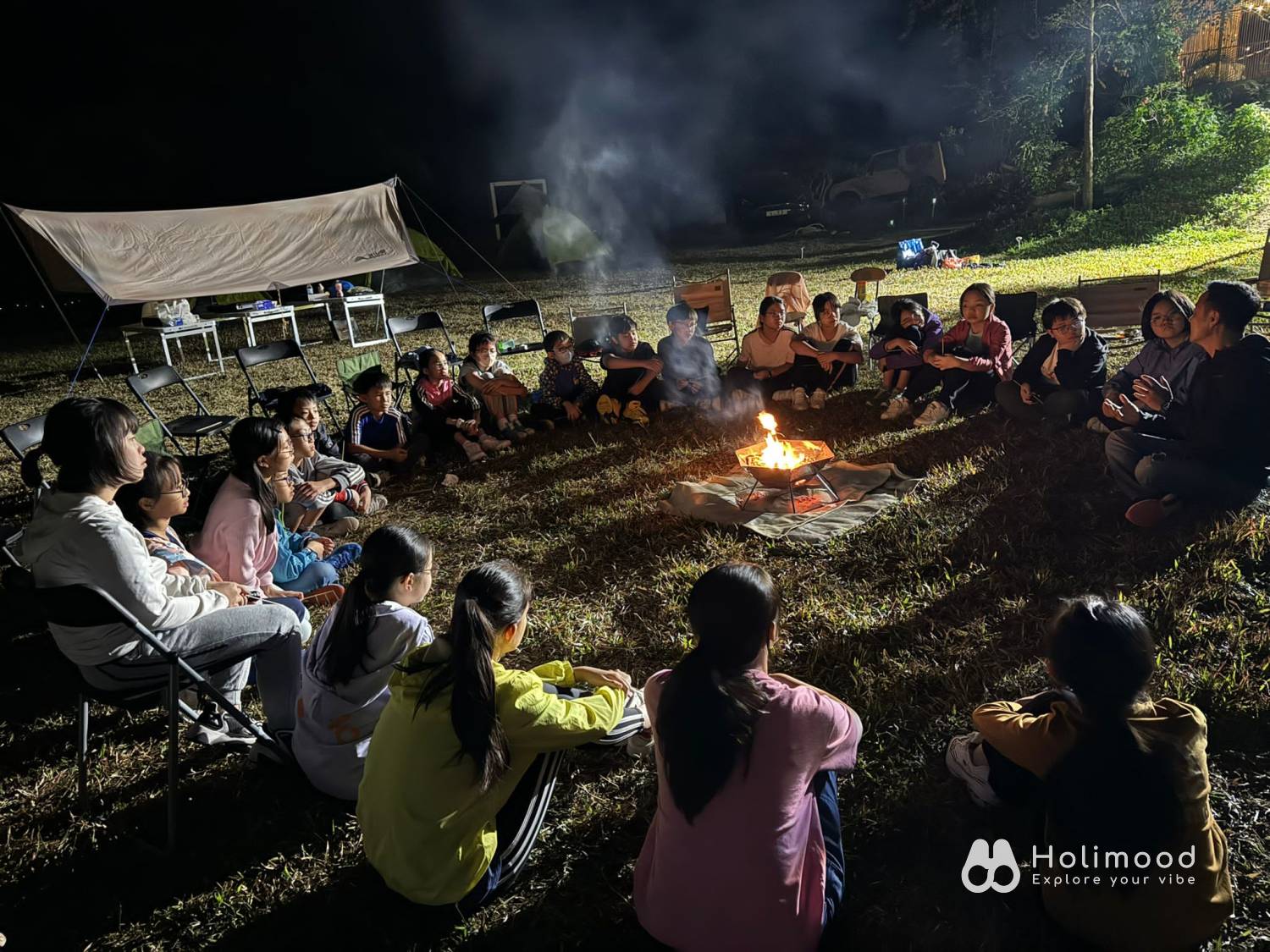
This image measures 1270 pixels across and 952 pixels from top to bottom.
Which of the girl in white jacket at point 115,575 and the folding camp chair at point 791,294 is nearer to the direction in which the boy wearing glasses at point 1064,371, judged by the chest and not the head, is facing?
the girl in white jacket

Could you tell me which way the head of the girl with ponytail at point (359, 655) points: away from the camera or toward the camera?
away from the camera

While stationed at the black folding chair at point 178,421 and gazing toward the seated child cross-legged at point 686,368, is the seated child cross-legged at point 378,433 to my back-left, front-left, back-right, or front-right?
front-right

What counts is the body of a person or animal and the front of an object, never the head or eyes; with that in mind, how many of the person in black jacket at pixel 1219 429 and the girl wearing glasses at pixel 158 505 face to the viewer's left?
1

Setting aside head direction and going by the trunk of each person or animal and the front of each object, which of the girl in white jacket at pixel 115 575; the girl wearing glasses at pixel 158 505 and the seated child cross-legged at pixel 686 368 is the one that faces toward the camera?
the seated child cross-legged

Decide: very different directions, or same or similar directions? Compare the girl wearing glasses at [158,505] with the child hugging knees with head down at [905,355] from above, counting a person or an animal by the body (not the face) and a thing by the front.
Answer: very different directions

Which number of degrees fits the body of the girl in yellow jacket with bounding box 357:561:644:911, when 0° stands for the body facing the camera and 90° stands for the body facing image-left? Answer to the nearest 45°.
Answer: approximately 225°

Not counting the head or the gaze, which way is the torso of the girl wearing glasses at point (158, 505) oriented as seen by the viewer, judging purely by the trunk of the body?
to the viewer's right

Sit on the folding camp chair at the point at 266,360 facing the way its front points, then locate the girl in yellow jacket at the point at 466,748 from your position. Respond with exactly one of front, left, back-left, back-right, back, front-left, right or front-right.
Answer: front-right

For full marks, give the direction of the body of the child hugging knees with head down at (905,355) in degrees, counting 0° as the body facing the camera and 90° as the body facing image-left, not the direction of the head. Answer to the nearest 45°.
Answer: approximately 45°

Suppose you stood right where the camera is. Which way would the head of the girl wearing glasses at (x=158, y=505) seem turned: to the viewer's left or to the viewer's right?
to the viewer's right

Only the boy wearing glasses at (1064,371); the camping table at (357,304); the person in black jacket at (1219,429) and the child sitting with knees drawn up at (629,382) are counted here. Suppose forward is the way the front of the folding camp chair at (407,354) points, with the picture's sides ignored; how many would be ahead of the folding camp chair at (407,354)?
3

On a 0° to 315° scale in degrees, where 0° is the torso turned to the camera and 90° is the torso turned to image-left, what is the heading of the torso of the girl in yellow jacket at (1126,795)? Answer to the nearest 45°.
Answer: approximately 135°

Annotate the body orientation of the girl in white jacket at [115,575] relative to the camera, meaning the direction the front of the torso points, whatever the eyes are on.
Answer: to the viewer's right

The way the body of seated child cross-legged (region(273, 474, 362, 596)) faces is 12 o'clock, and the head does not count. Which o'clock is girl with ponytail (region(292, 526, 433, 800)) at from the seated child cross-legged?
The girl with ponytail is roughly at 3 o'clock from the seated child cross-legged.
